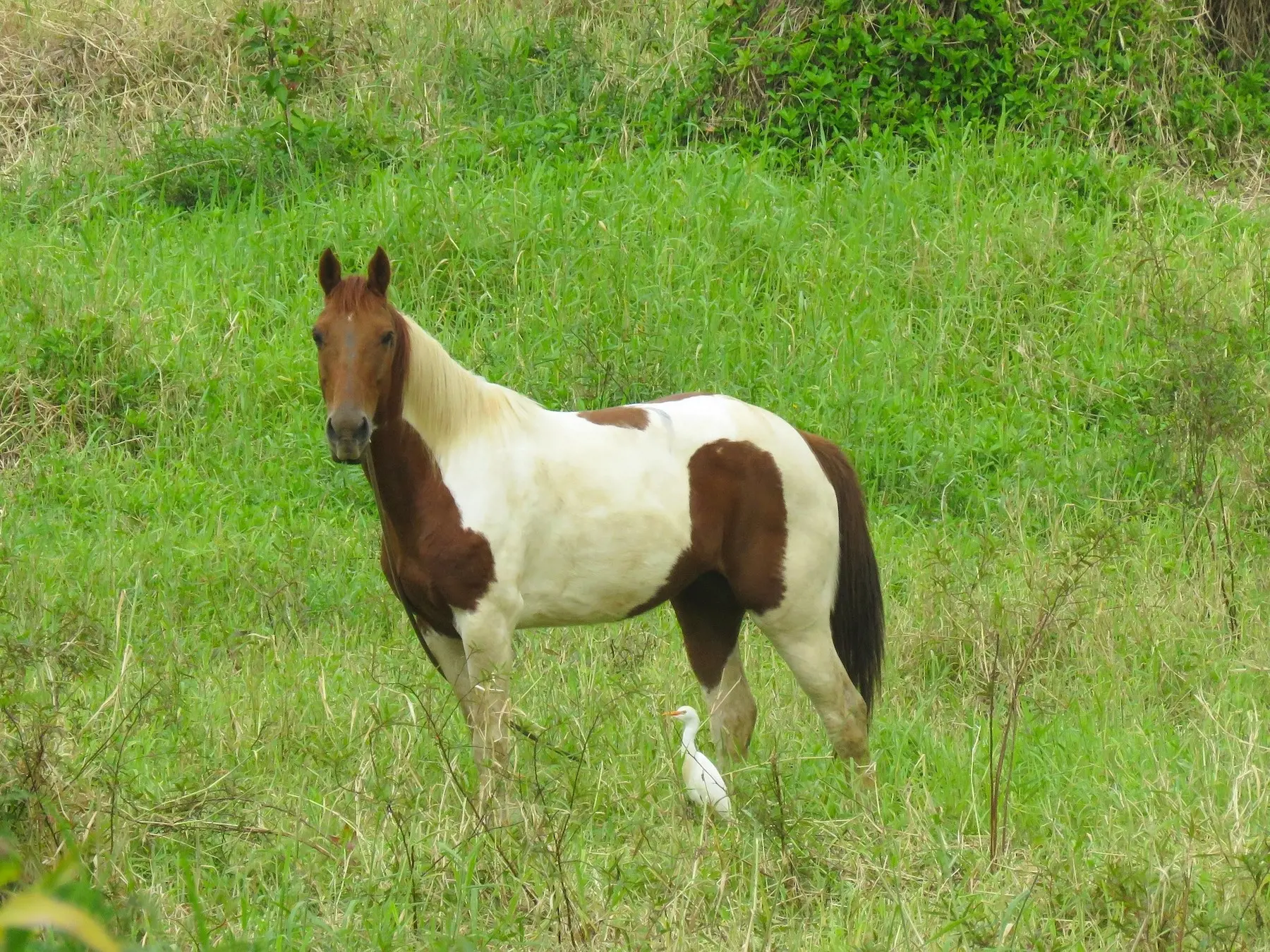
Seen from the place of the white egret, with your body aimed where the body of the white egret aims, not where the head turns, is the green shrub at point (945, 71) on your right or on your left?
on your right

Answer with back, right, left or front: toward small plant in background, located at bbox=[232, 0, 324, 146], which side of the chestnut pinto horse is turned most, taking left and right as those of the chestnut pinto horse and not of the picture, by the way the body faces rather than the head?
right

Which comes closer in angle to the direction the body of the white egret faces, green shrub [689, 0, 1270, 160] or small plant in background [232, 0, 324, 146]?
the small plant in background

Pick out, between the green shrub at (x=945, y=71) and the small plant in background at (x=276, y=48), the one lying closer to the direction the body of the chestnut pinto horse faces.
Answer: the small plant in background

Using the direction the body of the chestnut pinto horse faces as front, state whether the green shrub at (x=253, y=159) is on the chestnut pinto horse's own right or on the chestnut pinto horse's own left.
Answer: on the chestnut pinto horse's own right

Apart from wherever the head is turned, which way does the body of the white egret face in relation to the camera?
to the viewer's left

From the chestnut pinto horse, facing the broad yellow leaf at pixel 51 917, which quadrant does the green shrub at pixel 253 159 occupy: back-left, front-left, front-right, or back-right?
back-right

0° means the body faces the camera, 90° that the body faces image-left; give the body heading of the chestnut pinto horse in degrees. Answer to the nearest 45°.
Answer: approximately 90°

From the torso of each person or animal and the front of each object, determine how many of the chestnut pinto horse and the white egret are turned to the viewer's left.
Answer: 2

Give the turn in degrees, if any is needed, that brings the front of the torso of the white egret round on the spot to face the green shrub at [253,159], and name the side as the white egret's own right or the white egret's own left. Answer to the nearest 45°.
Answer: approximately 45° to the white egret's own right

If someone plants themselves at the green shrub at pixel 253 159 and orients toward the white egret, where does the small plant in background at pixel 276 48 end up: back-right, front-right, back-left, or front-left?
back-left
